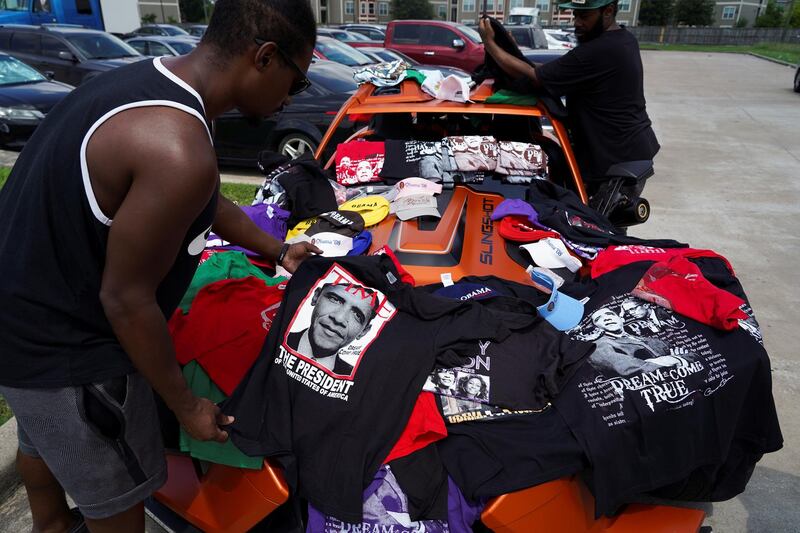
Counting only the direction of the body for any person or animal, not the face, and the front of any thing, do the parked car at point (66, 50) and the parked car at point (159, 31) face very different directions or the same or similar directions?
same or similar directions

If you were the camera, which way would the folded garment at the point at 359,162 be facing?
facing the viewer

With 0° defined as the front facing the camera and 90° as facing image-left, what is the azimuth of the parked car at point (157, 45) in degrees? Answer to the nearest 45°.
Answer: approximately 315°

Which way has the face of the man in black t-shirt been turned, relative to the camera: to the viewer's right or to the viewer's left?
to the viewer's left

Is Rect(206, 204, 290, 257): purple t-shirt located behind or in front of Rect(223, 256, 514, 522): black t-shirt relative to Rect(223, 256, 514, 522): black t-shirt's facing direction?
behind

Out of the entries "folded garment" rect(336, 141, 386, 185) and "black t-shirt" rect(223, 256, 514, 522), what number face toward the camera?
2

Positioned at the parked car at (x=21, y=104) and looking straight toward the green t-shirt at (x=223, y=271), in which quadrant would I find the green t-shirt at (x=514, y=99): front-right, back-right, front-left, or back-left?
front-left

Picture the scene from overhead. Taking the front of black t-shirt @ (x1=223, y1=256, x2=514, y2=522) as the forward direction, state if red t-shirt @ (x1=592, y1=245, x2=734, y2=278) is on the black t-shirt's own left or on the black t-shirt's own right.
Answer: on the black t-shirt's own left

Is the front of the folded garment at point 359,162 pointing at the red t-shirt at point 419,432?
yes

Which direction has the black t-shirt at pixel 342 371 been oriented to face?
toward the camera

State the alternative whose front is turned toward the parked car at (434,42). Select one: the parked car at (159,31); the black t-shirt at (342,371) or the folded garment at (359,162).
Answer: the parked car at (159,31)

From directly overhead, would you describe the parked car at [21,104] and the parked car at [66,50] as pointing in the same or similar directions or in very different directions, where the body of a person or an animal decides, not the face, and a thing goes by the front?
same or similar directions
